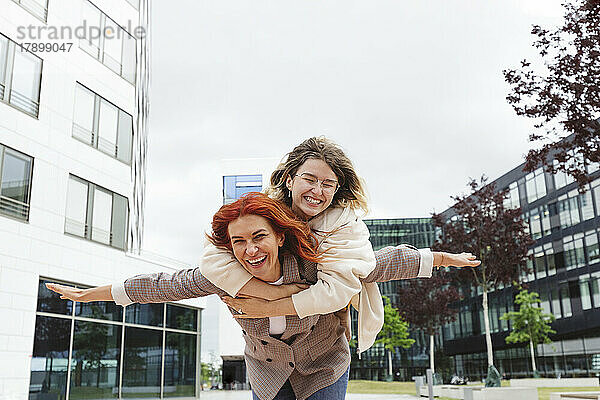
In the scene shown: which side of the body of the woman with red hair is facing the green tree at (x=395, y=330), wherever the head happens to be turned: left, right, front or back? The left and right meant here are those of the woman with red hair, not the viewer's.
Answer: back

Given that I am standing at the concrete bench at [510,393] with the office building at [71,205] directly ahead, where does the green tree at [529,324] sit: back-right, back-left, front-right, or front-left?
back-right

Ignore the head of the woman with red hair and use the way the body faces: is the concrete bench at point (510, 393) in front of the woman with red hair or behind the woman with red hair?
behind

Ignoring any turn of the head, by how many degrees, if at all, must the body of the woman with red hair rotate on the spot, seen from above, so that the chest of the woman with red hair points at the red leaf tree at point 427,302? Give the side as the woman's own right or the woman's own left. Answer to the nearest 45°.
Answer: approximately 180°

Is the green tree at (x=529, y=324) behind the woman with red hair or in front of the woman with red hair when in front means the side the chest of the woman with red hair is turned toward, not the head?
behind

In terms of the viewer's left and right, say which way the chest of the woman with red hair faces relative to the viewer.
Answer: facing the viewer

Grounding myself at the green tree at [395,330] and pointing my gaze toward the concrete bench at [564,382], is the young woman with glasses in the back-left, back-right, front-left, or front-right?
front-right

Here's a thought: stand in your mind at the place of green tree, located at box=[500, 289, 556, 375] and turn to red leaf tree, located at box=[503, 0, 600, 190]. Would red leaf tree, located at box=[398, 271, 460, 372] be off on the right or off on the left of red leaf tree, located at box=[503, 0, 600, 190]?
right

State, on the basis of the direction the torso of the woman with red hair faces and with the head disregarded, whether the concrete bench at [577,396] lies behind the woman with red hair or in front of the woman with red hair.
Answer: behind

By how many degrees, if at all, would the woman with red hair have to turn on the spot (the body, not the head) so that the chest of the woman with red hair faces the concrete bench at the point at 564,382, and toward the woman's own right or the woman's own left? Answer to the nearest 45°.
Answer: approximately 135° to the woman's own left
